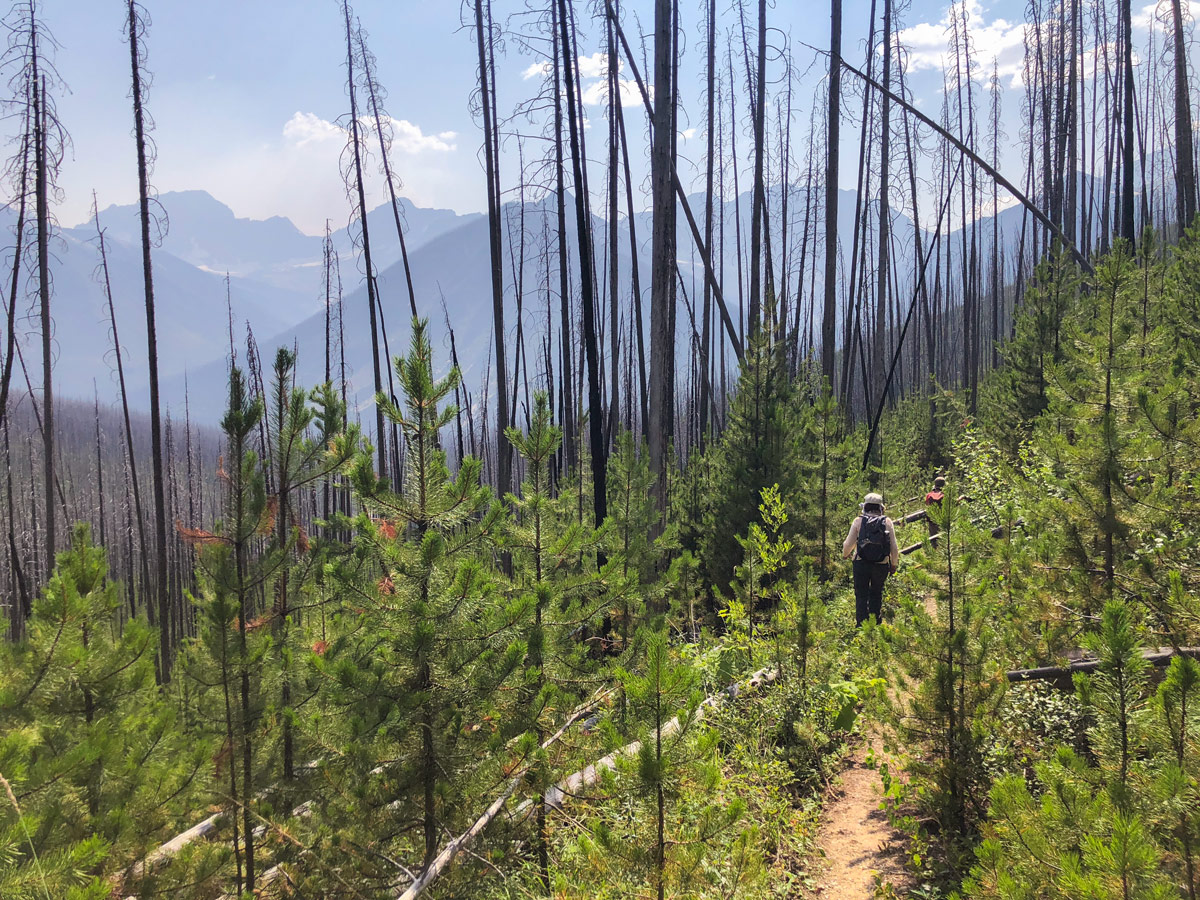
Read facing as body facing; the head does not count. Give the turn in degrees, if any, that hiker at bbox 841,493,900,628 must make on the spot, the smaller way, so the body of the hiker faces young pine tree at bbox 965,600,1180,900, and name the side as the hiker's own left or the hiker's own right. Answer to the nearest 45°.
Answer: approximately 180°

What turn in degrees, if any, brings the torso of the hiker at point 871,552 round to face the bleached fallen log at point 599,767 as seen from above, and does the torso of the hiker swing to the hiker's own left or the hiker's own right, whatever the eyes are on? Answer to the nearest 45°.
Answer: approximately 180°

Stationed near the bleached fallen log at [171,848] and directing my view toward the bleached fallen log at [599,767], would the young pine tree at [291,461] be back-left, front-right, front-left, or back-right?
front-left

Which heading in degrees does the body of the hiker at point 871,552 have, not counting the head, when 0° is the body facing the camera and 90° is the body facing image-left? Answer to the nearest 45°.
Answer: approximately 180°

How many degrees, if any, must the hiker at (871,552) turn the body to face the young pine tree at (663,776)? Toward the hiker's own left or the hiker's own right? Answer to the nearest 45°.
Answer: approximately 180°

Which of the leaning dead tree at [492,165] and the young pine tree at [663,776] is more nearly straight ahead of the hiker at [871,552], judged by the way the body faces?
the leaning dead tree
